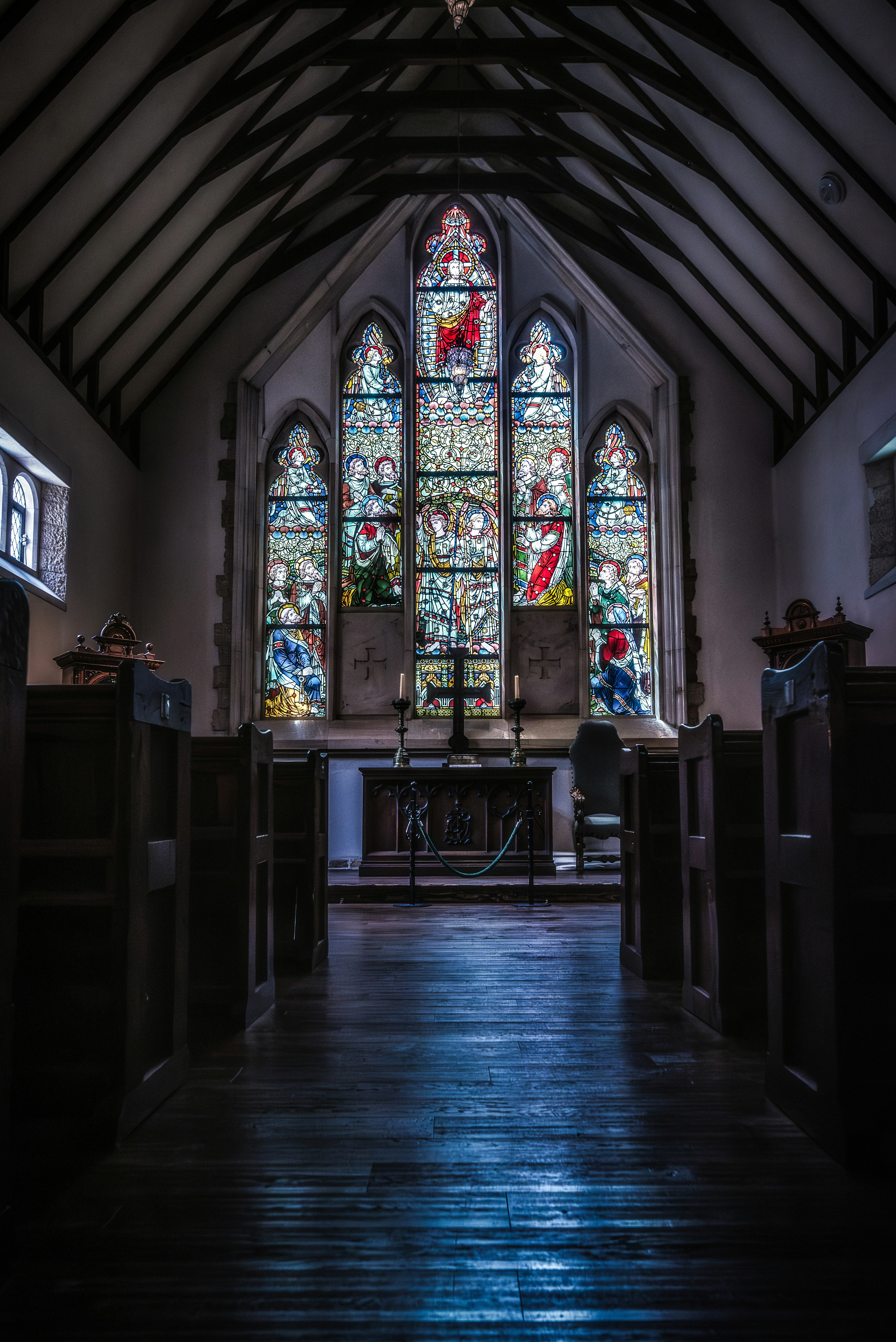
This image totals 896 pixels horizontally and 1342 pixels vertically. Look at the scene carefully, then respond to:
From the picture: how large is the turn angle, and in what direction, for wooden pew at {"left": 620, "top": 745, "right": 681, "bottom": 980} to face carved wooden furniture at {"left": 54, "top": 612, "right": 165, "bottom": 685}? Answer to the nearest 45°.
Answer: approximately 45° to its left

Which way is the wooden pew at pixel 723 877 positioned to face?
away from the camera

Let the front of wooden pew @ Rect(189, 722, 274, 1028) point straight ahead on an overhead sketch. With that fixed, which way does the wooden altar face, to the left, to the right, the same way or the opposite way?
the opposite way

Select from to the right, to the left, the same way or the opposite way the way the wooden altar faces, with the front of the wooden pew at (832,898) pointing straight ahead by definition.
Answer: the opposite way

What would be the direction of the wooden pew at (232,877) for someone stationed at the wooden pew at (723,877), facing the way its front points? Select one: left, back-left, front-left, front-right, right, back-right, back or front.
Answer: left

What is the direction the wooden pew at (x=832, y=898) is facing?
away from the camera

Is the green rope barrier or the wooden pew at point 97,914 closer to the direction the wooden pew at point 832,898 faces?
the green rope barrier

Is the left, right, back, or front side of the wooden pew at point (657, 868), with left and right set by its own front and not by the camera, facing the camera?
back

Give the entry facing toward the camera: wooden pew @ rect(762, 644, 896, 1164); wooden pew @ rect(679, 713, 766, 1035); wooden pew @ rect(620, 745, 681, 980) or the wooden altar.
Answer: the wooden altar

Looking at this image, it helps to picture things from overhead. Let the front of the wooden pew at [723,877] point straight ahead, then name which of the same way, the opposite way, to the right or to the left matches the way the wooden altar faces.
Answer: the opposite way

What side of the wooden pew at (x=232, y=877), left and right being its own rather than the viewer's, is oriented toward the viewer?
back

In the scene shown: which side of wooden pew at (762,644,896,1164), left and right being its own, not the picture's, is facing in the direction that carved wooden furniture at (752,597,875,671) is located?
front

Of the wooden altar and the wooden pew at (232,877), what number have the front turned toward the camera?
1
